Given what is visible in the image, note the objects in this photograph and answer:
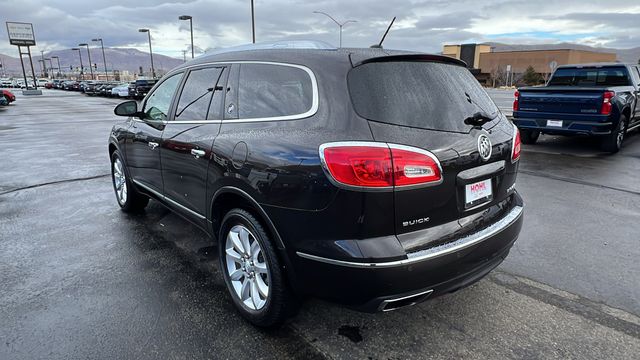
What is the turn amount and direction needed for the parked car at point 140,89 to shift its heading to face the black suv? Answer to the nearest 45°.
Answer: approximately 45° to its left

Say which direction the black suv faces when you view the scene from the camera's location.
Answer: facing away from the viewer and to the left of the viewer

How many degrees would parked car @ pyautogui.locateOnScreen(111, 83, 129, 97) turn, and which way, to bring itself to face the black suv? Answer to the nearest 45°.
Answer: approximately 45° to its left

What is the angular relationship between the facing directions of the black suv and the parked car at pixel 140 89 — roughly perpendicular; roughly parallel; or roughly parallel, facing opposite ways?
roughly perpendicular

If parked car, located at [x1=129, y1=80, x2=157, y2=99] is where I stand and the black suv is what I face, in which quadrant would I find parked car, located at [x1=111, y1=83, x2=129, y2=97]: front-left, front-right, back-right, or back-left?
back-right

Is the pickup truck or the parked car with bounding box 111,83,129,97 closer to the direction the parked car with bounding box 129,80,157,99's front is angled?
the pickup truck

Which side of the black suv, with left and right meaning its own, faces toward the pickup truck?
right
